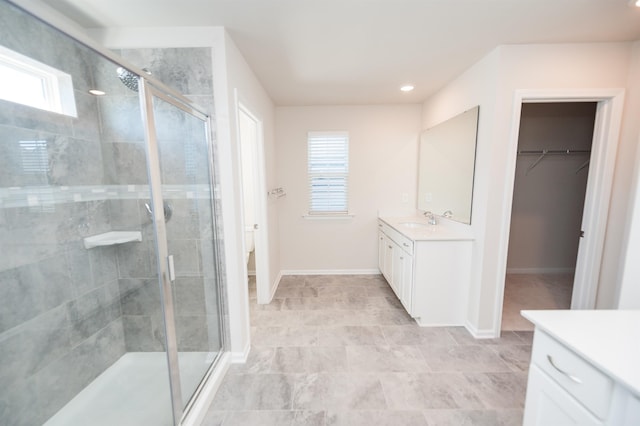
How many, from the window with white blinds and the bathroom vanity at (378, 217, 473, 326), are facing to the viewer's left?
1

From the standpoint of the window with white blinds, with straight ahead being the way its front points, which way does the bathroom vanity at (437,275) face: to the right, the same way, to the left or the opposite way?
to the right

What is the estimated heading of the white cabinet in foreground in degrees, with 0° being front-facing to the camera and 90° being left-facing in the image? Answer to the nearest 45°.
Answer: approximately 45°

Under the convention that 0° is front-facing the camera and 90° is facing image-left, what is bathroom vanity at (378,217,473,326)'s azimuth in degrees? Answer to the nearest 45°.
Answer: approximately 90°

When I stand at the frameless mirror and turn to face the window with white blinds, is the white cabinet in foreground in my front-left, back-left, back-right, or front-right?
back-left
